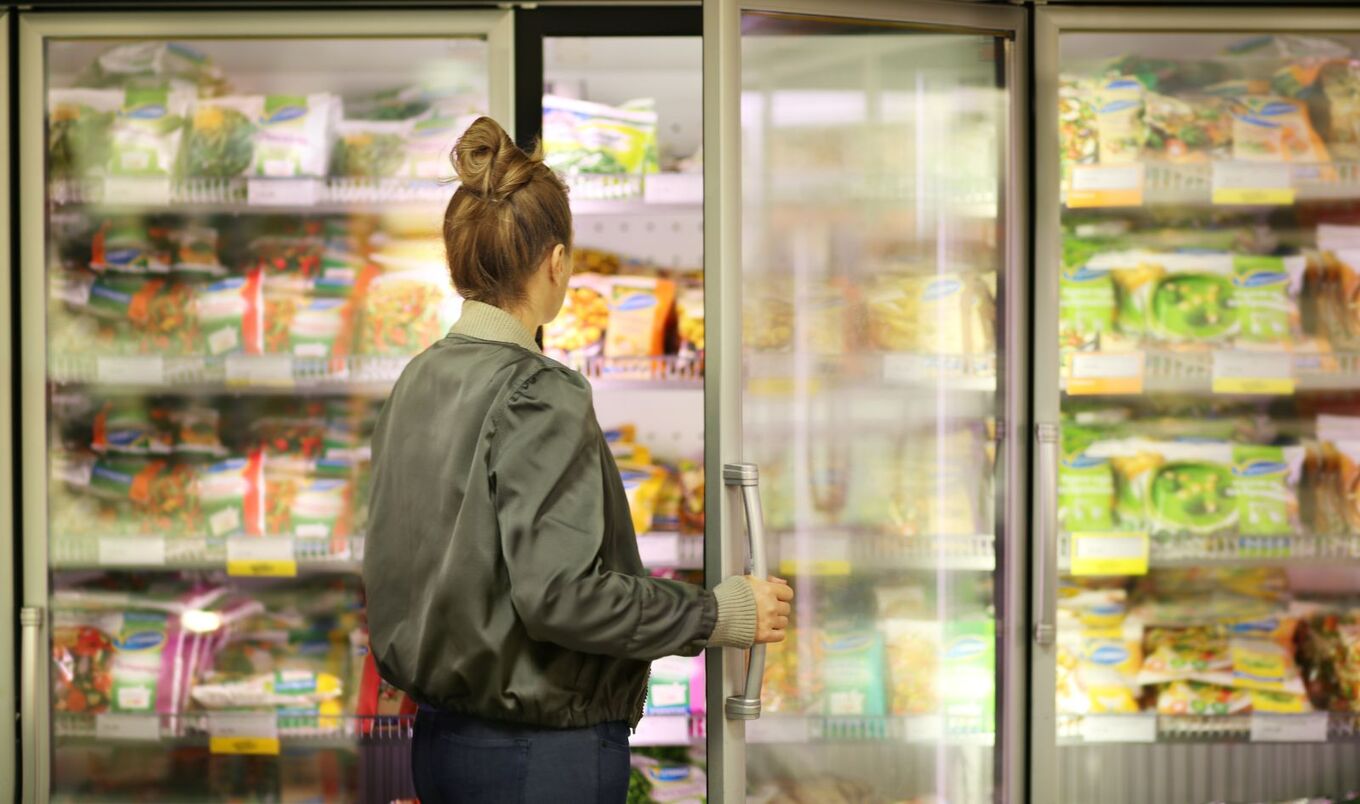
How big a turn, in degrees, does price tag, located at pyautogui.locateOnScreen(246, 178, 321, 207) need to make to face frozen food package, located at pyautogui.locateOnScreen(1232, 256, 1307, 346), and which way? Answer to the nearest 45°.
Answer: approximately 90° to its left

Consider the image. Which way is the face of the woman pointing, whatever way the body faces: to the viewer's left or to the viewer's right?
to the viewer's right

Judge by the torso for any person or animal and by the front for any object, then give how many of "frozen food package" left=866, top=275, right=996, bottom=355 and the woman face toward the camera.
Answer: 1

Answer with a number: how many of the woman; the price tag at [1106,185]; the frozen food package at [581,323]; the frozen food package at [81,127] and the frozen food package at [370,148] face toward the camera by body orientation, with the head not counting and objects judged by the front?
4

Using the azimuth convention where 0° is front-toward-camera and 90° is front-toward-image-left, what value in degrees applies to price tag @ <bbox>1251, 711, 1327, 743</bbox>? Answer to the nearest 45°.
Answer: approximately 0°
